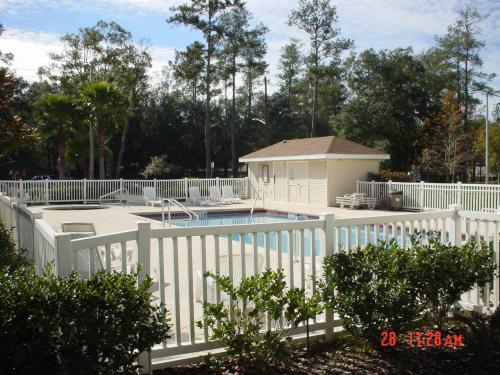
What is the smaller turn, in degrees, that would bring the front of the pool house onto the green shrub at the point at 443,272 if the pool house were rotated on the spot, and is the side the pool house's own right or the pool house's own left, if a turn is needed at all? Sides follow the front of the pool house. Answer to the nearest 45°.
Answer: approximately 45° to the pool house's own left

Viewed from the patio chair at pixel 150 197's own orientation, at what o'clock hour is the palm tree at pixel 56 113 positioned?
The palm tree is roughly at 6 o'clock from the patio chair.

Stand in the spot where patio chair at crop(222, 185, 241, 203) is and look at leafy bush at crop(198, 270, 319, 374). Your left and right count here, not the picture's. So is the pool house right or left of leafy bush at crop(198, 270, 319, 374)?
left

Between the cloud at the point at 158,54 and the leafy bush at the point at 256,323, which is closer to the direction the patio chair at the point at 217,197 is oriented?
the leafy bush

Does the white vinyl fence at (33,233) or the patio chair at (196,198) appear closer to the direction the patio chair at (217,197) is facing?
the white vinyl fence

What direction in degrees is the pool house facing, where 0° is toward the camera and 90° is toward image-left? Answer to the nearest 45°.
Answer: approximately 45°

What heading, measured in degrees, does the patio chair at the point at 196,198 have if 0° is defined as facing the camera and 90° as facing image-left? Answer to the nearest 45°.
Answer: approximately 315°

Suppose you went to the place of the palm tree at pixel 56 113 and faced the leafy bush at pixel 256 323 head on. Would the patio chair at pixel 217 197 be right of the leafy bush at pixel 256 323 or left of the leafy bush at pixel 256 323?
left
